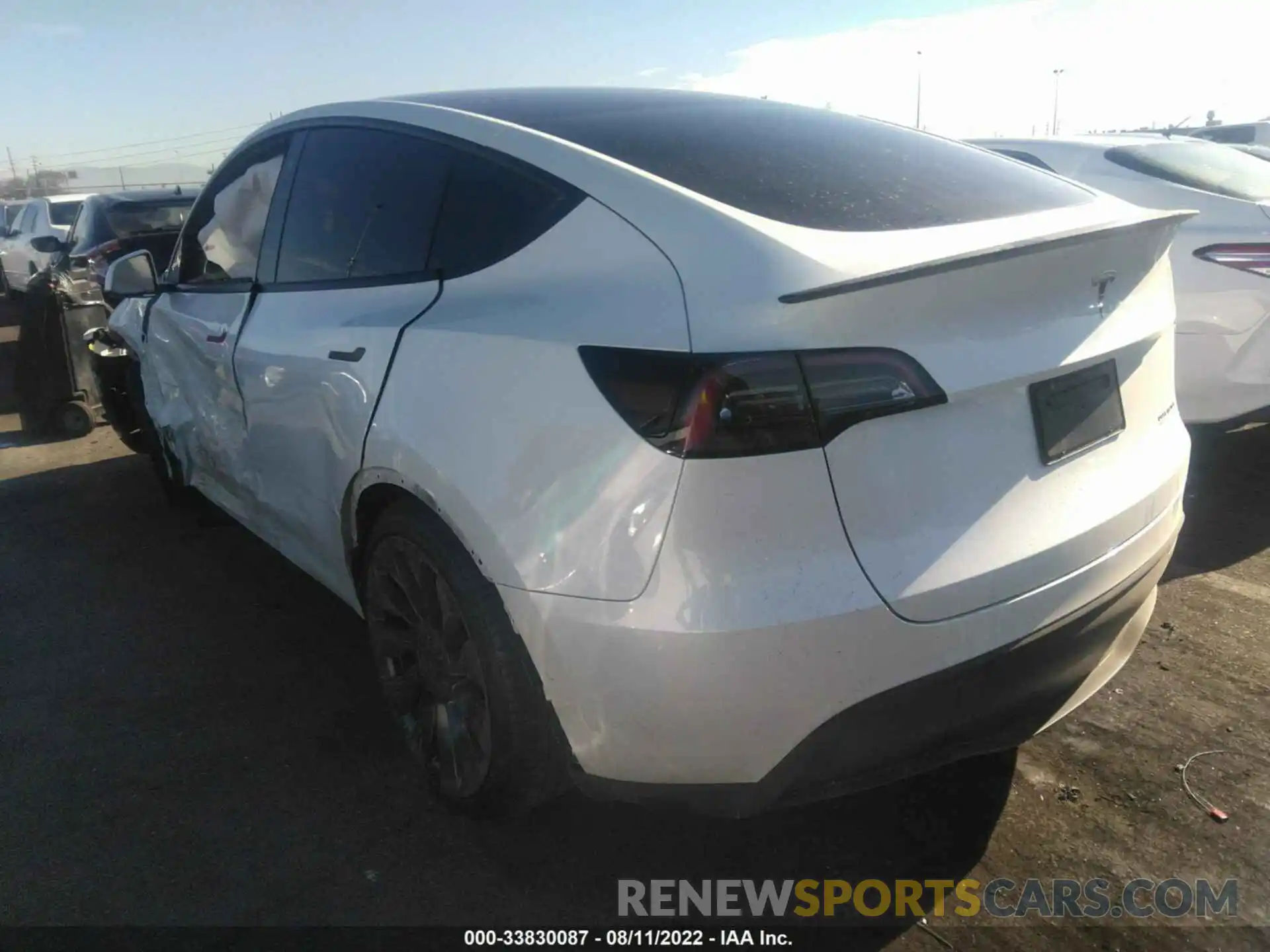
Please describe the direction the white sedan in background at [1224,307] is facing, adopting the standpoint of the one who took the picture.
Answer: facing away from the viewer and to the left of the viewer

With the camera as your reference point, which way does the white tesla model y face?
facing away from the viewer and to the left of the viewer

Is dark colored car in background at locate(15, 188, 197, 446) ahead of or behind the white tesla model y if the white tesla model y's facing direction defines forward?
ahead

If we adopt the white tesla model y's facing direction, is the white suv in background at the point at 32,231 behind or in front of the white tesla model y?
in front

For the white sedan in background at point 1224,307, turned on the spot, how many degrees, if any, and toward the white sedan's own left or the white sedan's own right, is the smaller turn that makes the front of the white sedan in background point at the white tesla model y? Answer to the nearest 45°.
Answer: approximately 135° to the white sedan's own left

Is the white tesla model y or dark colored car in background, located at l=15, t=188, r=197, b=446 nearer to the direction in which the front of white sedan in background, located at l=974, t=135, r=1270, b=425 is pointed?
the dark colored car in background

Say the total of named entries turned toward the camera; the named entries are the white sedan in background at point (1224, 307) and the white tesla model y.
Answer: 0

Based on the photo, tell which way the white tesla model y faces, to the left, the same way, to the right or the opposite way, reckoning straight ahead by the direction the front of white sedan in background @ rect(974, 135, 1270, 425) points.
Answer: the same way

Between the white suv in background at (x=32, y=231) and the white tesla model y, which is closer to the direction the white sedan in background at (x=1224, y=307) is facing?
the white suv in background

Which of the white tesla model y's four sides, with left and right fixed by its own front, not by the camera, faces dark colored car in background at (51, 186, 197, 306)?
front

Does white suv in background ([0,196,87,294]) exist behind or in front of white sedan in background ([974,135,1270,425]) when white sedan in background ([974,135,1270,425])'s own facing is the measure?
in front

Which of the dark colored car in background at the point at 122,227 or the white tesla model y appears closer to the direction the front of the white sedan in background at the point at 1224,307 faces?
the dark colored car in background
